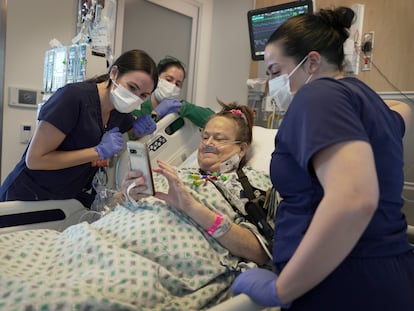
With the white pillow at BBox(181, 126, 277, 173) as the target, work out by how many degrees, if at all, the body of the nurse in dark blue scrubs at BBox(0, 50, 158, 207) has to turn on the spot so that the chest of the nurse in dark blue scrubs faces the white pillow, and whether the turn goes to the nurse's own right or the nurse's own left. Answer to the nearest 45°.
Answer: approximately 45° to the nurse's own left

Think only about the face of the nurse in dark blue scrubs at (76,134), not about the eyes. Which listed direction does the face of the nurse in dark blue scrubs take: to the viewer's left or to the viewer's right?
to the viewer's right

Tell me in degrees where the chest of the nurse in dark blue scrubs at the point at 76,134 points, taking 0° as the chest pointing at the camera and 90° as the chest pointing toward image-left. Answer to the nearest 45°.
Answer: approximately 315°

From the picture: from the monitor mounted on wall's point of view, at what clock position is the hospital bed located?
The hospital bed is roughly at 12 o'clock from the monitor mounted on wall.

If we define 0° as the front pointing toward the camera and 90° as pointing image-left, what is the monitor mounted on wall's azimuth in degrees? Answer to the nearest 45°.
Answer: approximately 45°
